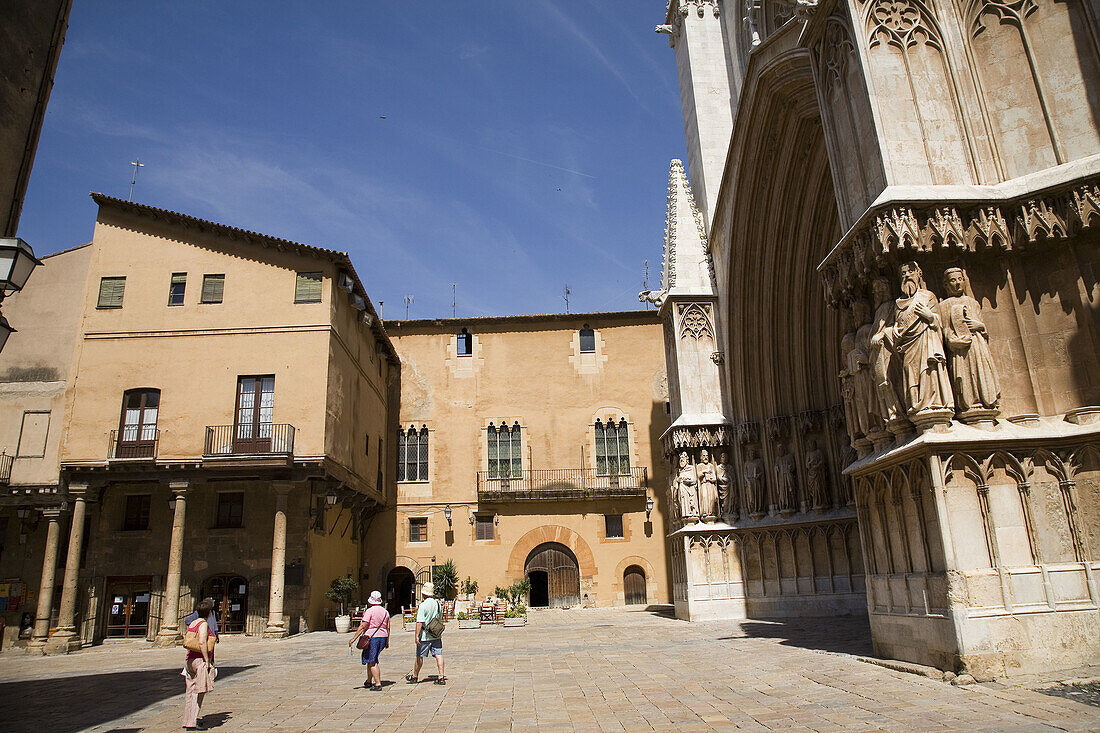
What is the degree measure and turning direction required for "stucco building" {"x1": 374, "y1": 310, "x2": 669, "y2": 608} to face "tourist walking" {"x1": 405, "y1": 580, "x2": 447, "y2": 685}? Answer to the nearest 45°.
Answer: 0° — it already faces them

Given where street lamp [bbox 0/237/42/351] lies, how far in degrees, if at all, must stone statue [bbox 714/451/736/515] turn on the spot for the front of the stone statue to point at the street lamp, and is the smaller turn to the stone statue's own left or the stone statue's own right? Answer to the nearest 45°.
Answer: approximately 45° to the stone statue's own right

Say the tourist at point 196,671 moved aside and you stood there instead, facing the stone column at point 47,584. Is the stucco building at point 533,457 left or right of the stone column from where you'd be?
right

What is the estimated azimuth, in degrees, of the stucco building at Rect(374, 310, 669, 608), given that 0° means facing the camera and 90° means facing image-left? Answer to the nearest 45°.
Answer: approximately 0°

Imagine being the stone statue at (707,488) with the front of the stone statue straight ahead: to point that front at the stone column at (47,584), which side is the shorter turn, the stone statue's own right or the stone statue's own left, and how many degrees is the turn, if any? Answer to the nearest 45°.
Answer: approximately 90° to the stone statue's own right

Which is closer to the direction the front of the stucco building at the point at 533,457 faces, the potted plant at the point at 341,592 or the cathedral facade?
the cathedral facade
